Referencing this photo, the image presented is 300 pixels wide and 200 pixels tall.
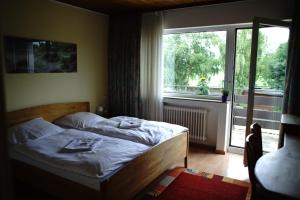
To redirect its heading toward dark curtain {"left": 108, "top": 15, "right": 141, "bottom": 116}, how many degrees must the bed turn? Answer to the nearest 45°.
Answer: approximately 135° to its left

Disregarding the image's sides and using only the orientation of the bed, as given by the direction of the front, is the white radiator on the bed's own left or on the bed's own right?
on the bed's own left

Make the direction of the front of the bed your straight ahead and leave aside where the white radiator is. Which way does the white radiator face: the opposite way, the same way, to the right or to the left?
to the right

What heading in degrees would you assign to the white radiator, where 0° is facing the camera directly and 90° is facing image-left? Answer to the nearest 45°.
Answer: approximately 45°

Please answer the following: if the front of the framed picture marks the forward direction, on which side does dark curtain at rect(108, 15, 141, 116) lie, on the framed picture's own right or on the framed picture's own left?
on the framed picture's own left

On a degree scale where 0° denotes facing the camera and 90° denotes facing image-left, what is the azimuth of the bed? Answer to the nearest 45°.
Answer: approximately 315°

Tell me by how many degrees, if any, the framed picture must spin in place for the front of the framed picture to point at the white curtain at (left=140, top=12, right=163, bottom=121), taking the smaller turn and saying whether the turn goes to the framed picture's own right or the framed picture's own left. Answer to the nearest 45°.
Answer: approximately 45° to the framed picture's own left
